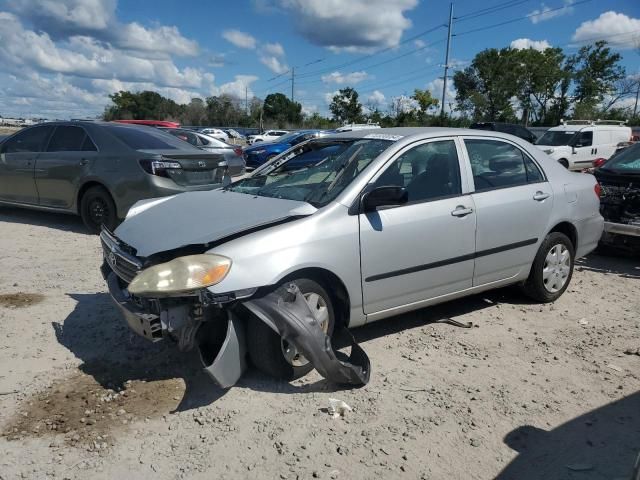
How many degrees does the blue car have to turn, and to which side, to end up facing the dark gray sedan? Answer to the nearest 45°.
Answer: approximately 45° to its left

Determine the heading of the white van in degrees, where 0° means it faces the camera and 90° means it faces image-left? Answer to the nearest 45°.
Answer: approximately 45°

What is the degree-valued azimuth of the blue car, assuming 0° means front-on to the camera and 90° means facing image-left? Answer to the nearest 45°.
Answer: approximately 45°

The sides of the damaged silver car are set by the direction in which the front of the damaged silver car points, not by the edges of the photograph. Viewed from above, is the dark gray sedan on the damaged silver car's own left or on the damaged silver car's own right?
on the damaged silver car's own right

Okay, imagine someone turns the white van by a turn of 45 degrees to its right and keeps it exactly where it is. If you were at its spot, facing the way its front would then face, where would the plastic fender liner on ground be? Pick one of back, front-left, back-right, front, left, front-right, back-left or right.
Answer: left

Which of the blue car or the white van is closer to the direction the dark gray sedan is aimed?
the blue car

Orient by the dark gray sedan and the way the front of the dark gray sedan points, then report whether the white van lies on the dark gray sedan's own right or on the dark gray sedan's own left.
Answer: on the dark gray sedan's own right

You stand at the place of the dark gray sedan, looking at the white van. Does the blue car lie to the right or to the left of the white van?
left

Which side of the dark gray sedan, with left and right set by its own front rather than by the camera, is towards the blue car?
right

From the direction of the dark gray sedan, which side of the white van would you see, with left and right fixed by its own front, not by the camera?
front

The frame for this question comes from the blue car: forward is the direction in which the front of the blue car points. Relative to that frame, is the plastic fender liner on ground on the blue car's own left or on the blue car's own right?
on the blue car's own left

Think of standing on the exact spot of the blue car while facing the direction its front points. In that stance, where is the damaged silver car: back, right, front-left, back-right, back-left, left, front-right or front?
front-left
